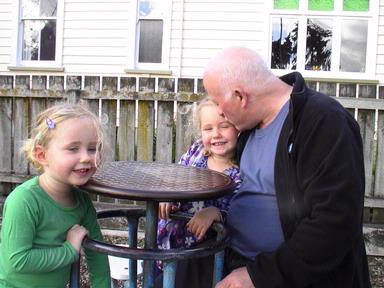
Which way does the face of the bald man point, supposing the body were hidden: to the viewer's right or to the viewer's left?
to the viewer's left

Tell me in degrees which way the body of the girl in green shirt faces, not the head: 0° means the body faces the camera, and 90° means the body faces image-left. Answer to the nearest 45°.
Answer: approximately 315°

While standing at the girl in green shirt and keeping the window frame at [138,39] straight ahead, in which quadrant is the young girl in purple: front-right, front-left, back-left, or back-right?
front-right

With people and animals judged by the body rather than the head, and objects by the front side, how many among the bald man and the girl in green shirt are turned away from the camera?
0

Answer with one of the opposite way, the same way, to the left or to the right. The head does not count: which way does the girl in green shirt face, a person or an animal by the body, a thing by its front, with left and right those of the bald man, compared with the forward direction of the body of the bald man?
to the left

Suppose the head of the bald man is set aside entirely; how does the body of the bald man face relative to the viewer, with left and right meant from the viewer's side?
facing the viewer and to the left of the viewer

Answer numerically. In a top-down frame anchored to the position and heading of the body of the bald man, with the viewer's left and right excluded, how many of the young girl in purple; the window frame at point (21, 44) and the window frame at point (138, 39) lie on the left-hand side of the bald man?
0

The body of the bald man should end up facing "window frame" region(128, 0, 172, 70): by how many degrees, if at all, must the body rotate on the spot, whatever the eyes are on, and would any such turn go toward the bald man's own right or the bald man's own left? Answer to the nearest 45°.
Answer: approximately 135° to the bald man's own right

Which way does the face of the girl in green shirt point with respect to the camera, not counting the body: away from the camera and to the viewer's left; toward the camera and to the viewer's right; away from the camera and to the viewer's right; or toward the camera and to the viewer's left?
toward the camera and to the viewer's right

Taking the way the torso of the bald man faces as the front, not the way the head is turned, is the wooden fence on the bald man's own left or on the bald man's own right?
on the bald man's own right
